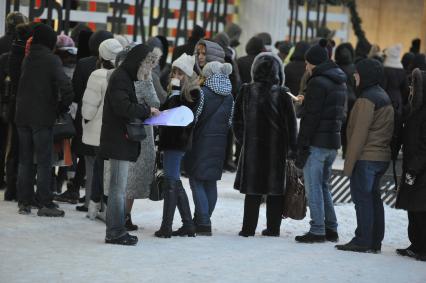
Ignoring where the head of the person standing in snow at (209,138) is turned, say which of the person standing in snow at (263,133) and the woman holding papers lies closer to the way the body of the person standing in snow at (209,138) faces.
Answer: the woman holding papers

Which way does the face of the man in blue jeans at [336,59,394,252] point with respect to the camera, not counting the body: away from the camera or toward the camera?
away from the camera

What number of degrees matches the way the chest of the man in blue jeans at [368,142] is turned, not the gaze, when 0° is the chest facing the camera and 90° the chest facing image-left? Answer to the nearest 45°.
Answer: approximately 135°

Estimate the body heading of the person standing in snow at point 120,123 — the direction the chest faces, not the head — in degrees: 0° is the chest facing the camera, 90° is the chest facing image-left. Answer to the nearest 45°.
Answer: approximately 270°

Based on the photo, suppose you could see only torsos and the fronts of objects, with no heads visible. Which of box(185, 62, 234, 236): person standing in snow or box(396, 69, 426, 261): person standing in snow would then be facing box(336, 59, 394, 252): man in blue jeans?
box(396, 69, 426, 261): person standing in snow

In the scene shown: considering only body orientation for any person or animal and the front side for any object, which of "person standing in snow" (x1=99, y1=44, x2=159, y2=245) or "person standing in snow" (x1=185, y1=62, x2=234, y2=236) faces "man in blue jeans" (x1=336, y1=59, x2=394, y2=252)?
"person standing in snow" (x1=99, y1=44, x2=159, y2=245)

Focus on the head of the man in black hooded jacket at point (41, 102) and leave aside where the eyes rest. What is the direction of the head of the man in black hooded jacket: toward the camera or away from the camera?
away from the camera

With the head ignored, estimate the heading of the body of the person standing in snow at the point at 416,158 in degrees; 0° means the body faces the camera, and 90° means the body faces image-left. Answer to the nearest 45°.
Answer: approximately 90°
